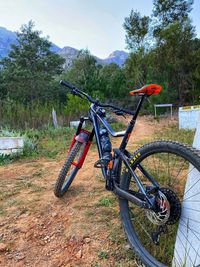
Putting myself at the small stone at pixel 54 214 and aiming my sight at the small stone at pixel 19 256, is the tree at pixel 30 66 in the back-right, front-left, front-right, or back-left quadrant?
back-right

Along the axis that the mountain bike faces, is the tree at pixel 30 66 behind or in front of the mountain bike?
in front

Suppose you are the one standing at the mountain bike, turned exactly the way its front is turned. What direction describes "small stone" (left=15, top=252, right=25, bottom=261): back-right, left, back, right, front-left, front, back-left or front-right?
front-left

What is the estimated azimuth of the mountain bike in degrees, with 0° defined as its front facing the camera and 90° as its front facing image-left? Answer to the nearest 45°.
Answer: approximately 135°

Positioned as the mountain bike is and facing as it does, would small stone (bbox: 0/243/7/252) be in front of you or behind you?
in front

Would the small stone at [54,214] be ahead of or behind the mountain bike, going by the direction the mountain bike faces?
ahead

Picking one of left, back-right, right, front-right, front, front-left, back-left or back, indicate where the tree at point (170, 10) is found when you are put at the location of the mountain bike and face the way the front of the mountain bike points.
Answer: front-right
